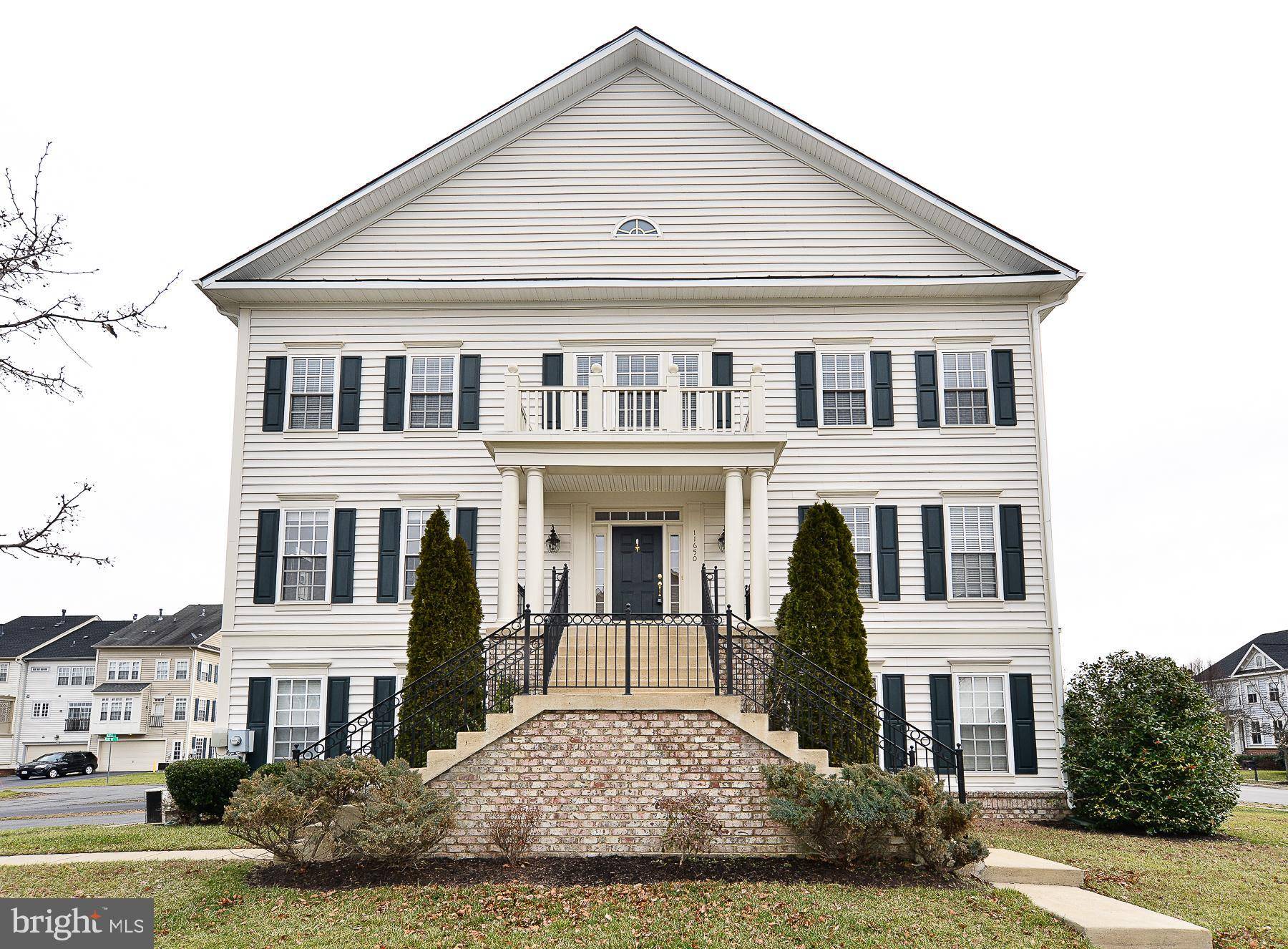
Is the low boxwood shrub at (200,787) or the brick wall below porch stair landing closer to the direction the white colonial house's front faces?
the brick wall below porch stair landing

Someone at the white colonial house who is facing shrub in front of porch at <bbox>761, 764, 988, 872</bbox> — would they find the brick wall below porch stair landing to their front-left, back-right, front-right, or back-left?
front-right

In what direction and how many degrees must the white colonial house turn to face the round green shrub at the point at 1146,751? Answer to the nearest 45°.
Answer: approximately 90° to its left

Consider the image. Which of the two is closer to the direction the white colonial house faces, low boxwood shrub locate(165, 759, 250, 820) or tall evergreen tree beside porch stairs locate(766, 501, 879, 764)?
the tall evergreen tree beside porch stairs

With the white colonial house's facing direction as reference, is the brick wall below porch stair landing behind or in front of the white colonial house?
in front

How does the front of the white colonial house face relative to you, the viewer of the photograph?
facing the viewer

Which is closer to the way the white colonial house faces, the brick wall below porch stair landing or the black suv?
the brick wall below porch stair landing

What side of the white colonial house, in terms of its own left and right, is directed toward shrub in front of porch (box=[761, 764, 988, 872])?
front

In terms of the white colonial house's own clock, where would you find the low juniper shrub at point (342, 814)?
The low juniper shrub is roughly at 1 o'clock from the white colonial house.

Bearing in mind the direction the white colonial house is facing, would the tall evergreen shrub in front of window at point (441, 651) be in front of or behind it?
in front

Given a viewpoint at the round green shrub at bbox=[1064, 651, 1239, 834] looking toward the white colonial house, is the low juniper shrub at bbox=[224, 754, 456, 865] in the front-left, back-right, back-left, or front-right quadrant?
front-left

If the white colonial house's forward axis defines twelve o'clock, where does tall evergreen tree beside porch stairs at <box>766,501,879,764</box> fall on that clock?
The tall evergreen tree beside porch stairs is roughly at 11 o'clock from the white colonial house.
